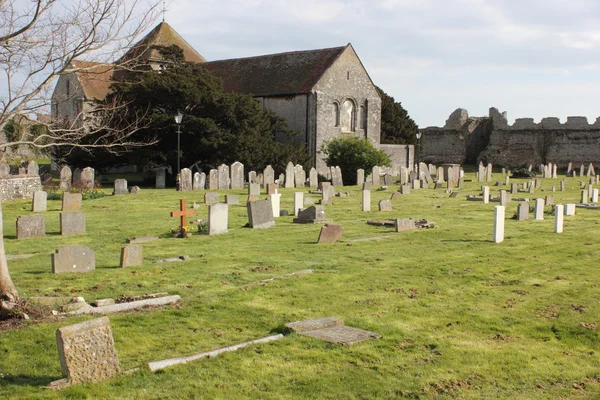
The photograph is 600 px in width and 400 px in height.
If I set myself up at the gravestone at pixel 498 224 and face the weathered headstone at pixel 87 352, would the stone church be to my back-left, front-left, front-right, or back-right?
back-right

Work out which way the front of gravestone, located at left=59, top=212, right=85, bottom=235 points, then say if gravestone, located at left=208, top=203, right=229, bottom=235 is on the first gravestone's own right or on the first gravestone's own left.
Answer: on the first gravestone's own left

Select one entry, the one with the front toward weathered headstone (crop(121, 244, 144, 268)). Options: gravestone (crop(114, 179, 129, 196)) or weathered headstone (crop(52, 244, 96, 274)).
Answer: the gravestone

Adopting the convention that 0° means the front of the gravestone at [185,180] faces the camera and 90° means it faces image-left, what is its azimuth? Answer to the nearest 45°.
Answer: approximately 0°

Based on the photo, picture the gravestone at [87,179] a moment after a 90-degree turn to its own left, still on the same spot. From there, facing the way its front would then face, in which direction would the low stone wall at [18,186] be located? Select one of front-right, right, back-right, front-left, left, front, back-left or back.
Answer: back-right

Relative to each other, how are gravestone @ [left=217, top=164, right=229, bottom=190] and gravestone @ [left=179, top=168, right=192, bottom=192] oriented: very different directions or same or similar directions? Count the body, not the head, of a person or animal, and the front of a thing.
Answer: same or similar directions

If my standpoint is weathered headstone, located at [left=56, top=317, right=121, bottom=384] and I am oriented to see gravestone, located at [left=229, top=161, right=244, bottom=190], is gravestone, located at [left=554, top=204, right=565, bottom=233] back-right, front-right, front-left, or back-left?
front-right

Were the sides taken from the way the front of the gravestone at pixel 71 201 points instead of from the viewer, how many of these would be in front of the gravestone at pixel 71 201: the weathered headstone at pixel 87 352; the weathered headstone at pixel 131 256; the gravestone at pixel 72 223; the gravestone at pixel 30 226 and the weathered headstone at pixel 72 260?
5

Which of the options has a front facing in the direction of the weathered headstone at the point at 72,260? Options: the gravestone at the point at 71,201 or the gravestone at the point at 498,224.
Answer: the gravestone at the point at 71,201

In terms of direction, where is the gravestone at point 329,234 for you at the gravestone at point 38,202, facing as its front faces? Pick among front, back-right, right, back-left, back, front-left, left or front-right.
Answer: front-left

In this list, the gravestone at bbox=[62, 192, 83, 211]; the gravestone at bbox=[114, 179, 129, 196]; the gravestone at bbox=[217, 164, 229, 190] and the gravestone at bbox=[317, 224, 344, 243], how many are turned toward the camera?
4

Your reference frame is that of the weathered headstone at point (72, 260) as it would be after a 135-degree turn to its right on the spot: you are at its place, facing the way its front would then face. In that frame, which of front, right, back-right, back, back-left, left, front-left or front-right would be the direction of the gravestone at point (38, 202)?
front-right

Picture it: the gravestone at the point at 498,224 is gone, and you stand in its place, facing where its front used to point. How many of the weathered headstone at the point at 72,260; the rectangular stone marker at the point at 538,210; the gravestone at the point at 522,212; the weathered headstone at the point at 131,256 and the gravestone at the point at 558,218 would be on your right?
2

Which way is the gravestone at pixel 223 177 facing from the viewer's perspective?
toward the camera

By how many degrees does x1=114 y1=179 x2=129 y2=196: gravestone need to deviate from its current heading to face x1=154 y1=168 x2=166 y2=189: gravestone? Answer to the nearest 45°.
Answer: approximately 135° to its left

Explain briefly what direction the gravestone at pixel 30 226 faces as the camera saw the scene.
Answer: facing the viewer

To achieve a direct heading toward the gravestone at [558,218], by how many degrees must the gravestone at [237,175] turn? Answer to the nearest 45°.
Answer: approximately 45° to its left

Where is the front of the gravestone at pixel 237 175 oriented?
toward the camera

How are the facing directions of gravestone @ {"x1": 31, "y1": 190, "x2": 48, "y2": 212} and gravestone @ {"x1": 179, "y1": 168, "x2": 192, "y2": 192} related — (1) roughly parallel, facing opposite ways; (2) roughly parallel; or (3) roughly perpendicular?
roughly parallel

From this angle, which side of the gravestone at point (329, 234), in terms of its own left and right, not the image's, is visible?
front
